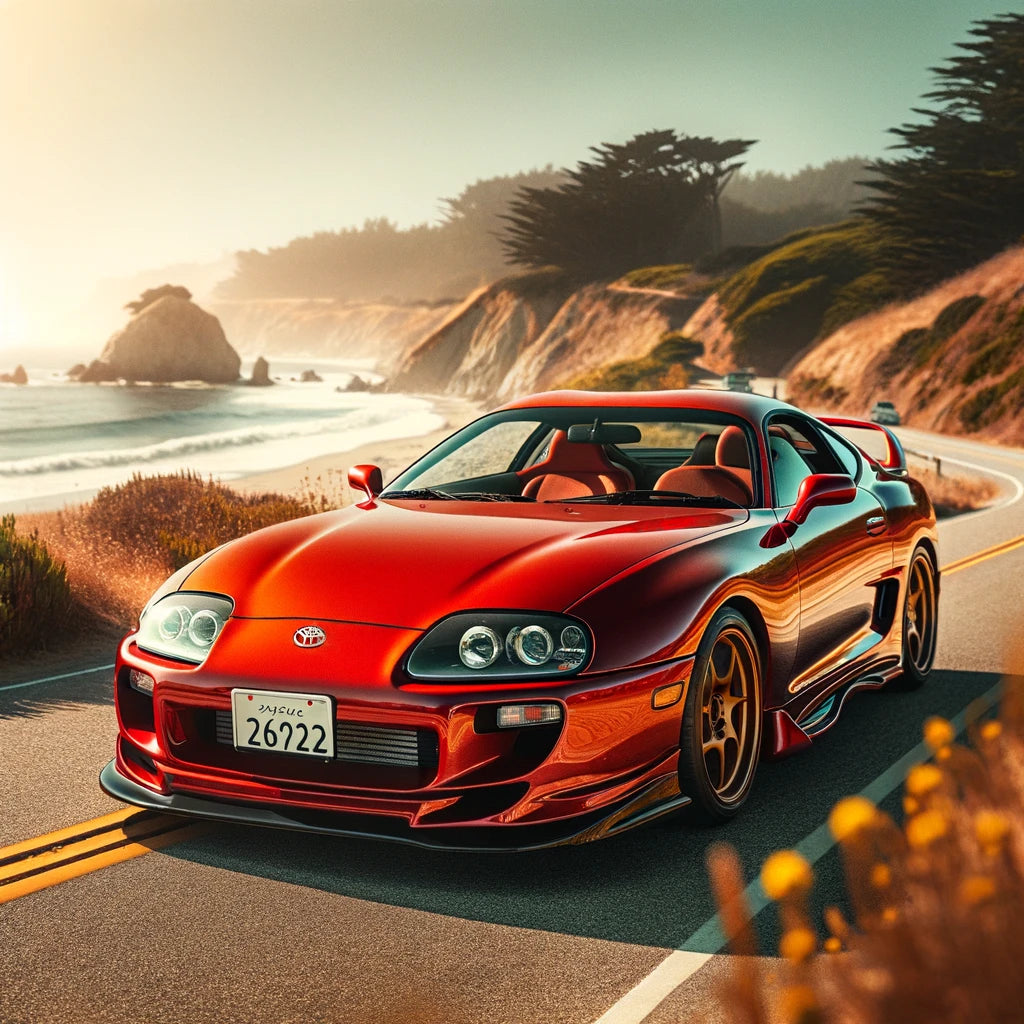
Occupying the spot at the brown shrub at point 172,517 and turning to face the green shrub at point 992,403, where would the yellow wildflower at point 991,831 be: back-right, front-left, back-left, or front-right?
back-right

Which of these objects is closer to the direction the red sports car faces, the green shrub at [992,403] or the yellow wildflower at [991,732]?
the yellow wildflower

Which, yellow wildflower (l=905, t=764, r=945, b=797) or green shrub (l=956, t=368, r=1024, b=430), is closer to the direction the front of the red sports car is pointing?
the yellow wildflower

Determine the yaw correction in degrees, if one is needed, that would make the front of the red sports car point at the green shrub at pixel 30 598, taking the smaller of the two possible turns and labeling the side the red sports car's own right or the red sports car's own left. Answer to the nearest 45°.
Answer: approximately 90° to the red sports car's own right

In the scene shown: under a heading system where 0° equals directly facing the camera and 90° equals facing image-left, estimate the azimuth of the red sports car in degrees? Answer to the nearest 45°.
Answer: approximately 45°

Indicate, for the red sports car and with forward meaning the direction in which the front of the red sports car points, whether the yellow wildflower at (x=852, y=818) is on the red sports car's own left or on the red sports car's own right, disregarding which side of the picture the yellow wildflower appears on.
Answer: on the red sports car's own left

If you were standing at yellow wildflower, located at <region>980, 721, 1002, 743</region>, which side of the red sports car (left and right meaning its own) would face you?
left

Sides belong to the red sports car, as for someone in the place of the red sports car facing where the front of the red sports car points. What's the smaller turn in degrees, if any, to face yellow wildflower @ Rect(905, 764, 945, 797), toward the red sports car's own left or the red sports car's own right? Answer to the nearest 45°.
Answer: approximately 45° to the red sports car's own left

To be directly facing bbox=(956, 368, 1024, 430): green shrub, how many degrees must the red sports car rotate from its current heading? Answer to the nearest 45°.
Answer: approximately 135° to its right
